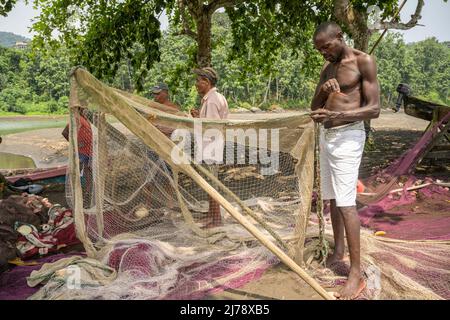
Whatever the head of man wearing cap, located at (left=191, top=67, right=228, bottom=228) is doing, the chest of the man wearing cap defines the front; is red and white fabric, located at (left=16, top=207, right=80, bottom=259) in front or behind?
in front

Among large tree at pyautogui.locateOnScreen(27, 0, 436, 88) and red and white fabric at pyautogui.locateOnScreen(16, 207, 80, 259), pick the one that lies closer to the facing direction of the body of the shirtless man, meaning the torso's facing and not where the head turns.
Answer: the red and white fabric

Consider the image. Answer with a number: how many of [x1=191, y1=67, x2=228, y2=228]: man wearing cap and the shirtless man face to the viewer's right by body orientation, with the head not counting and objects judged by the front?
0

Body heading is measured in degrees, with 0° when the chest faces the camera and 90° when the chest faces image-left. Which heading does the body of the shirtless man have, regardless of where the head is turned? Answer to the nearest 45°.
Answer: approximately 45°

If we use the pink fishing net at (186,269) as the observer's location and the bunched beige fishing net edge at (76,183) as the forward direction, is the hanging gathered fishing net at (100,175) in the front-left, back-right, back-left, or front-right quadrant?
front-right

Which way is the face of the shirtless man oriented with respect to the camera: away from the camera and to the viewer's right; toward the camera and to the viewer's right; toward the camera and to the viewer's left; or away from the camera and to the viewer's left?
toward the camera and to the viewer's left

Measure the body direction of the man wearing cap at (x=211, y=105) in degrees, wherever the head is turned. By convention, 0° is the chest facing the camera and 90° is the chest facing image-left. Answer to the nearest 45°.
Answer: approximately 90°

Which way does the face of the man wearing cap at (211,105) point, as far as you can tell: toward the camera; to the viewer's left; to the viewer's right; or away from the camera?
to the viewer's left

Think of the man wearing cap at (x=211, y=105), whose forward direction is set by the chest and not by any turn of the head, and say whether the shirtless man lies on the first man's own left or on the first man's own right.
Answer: on the first man's own left
